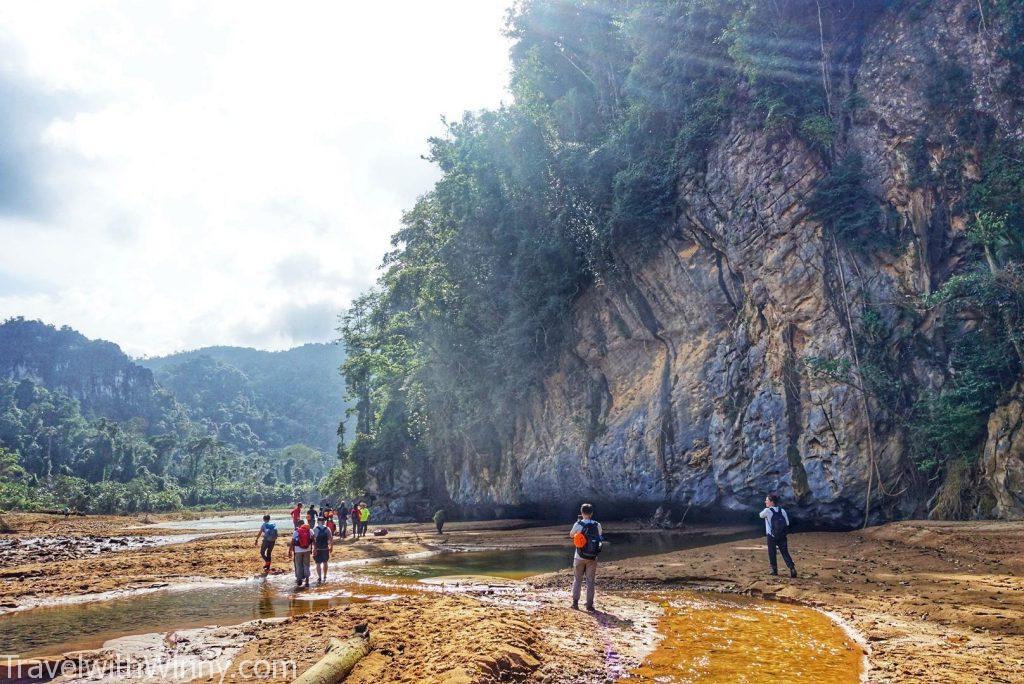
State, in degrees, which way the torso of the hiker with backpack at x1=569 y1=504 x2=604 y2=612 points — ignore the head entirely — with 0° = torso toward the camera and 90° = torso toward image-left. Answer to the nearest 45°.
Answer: approximately 180°

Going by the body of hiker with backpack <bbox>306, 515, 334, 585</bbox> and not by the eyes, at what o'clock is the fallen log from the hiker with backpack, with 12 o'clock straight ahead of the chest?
The fallen log is roughly at 6 o'clock from the hiker with backpack.

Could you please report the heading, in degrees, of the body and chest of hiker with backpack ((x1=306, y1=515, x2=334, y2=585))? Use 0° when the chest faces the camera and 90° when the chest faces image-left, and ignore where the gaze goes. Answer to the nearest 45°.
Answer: approximately 180°

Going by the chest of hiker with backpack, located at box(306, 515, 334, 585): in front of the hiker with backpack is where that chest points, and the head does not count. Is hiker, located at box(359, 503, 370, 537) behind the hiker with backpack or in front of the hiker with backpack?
in front

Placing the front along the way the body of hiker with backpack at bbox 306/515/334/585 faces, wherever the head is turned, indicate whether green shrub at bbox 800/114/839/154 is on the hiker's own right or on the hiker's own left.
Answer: on the hiker's own right

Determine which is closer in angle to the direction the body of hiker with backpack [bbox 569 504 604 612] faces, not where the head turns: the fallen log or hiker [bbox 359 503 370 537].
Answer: the hiker

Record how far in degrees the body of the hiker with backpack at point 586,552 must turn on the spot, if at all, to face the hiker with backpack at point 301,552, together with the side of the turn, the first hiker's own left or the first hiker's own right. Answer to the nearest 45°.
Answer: approximately 45° to the first hiker's own left

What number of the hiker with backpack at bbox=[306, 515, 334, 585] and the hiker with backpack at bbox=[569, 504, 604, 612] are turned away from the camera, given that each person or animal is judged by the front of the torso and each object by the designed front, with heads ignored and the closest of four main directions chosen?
2
